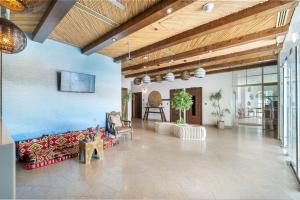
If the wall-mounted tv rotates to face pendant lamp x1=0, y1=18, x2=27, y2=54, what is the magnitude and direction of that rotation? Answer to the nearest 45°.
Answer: approximately 45° to its right

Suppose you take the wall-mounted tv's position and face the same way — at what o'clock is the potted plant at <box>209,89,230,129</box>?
The potted plant is roughly at 10 o'clock from the wall-mounted tv.

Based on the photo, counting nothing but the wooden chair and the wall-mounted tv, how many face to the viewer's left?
0

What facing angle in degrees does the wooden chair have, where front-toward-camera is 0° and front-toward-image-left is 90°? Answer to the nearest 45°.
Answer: approximately 315°

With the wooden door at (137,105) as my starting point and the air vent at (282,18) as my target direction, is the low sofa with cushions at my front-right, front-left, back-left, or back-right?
front-right

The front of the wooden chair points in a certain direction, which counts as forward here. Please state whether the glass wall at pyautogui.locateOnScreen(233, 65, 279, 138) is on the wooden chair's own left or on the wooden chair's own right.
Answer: on the wooden chair's own left

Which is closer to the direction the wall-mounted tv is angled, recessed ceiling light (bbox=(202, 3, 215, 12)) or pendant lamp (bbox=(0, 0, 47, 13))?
the recessed ceiling light

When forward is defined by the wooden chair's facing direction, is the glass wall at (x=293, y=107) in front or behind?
in front

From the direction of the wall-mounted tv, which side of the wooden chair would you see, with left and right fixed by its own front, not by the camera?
right

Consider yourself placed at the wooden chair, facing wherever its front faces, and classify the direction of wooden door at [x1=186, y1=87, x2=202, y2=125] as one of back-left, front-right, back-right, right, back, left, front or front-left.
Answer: left

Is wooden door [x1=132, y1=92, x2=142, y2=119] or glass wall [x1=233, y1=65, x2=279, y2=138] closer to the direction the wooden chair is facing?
the glass wall

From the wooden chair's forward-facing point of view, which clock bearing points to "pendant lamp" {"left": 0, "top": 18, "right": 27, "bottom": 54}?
The pendant lamp is roughly at 2 o'clock from the wooden chair.

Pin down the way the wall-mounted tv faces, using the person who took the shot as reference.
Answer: facing the viewer and to the right of the viewer

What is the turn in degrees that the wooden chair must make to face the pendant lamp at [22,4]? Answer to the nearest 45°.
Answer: approximately 45° to its right

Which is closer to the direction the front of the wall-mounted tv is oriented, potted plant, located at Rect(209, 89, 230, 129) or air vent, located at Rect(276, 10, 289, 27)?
the air vent

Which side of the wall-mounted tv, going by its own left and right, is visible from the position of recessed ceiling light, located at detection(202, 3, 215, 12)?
front
